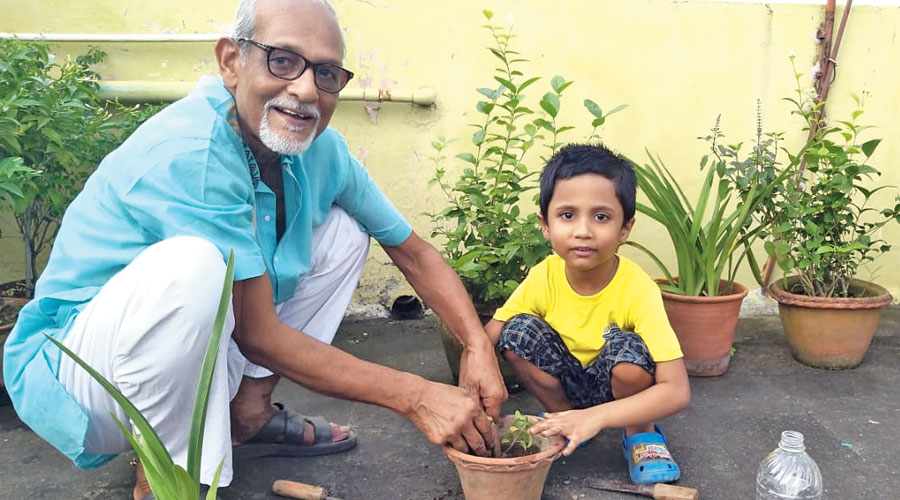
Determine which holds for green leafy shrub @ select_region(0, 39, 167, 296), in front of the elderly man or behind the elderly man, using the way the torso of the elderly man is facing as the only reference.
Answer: behind

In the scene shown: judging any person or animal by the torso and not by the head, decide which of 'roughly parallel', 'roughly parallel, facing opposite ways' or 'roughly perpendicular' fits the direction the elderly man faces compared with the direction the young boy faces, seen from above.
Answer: roughly perpendicular

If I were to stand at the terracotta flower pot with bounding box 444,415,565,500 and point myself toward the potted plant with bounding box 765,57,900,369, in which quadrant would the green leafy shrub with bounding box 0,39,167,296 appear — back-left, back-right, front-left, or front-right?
back-left

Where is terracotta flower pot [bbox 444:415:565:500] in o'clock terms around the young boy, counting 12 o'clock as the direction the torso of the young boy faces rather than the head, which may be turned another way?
The terracotta flower pot is roughly at 1 o'clock from the young boy.

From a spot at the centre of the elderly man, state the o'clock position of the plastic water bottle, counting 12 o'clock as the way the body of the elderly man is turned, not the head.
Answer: The plastic water bottle is roughly at 11 o'clock from the elderly man.

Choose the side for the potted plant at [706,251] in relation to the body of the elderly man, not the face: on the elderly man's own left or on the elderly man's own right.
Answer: on the elderly man's own left

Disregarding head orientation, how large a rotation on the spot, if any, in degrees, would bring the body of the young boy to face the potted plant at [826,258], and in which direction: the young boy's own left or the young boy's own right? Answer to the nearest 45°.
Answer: approximately 135° to the young boy's own left

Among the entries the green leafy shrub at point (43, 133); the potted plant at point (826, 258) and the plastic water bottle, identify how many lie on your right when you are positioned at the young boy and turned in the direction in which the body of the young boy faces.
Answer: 1

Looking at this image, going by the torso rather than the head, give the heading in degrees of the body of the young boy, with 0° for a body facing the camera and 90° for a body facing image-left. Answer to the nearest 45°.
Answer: approximately 0°

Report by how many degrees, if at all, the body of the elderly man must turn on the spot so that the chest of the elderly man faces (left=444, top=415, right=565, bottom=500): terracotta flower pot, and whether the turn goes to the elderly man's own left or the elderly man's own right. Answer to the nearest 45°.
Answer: approximately 45° to the elderly man's own left

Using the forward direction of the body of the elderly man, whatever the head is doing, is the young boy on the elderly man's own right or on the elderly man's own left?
on the elderly man's own left

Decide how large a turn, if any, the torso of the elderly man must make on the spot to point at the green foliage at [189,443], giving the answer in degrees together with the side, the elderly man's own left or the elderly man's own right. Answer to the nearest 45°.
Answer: approximately 45° to the elderly man's own right

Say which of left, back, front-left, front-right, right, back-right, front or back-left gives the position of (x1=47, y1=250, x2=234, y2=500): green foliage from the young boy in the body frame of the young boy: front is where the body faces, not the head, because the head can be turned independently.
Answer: front-right
